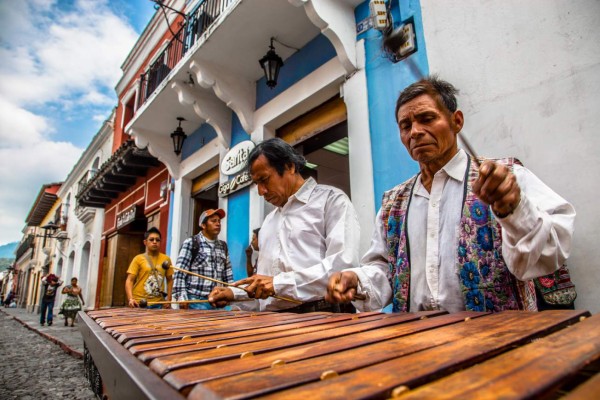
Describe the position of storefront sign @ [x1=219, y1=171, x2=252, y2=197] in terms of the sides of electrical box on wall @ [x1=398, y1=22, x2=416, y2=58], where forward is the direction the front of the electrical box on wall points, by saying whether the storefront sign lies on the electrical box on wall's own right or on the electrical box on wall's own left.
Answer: on the electrical box on wall's own right

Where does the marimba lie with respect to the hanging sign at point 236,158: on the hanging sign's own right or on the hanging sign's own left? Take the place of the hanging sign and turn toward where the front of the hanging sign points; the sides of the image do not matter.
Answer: on the hanging sign's own left

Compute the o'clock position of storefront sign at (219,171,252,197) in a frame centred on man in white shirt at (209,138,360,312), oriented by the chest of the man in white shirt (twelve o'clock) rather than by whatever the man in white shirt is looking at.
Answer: The storefront sign is roughly at 4 o'clock from the man in white shirt.

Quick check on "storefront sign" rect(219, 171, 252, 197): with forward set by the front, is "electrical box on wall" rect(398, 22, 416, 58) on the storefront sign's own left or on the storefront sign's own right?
on the storefront sign's own left

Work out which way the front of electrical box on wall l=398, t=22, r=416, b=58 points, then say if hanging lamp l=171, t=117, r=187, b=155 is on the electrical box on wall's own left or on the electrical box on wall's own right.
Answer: on the electrical box on wall's own right

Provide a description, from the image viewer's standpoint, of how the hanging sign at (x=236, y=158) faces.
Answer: facing the viewer and to the left of the viewer

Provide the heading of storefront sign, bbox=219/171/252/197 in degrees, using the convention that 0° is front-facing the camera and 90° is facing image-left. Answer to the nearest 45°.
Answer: approximately 45°

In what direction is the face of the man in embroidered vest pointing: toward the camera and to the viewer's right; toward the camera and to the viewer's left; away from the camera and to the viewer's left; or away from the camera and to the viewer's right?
toward the camera and to the viewer's left

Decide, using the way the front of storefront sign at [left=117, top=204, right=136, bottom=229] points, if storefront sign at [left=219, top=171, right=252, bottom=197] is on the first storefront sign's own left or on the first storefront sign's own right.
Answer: on the first storefront sign's own left

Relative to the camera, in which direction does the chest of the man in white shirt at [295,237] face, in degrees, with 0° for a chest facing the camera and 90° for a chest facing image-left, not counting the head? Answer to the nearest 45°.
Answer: approximately 45°
